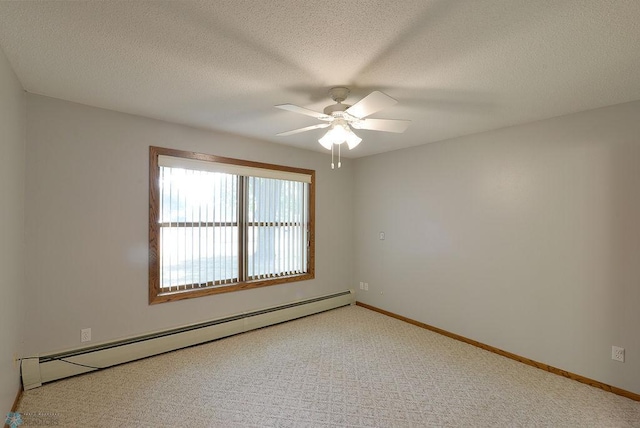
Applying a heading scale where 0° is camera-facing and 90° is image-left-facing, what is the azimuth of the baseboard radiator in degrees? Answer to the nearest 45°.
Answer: approximately 315°
